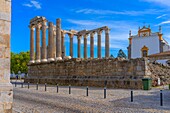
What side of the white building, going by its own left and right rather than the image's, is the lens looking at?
front

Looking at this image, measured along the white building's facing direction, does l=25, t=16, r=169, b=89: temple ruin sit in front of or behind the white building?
in front

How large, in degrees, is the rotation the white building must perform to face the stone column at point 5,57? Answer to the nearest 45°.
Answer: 0° — it already faces it

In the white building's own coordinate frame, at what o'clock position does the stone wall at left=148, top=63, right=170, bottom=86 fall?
The stone wall is roughly at 12 o'clock from the white building.

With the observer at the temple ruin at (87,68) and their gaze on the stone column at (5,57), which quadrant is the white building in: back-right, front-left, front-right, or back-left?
back-left
